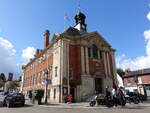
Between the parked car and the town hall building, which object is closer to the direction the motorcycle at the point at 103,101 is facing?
the parked car

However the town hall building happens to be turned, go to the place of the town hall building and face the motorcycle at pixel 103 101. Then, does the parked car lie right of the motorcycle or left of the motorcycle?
right

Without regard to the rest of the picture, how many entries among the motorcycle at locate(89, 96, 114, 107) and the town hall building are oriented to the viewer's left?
1

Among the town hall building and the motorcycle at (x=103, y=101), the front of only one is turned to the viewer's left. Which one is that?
the motorcycle

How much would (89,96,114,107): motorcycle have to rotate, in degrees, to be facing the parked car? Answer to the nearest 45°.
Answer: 0° — it already faces it

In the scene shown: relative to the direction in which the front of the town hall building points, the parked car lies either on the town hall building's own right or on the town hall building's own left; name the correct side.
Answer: on the town hall building's own right

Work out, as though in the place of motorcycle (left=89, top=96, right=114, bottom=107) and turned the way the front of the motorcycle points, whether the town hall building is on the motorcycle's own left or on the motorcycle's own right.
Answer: on the motorcycle's own right

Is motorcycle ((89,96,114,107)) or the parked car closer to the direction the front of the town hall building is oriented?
the motorcycle

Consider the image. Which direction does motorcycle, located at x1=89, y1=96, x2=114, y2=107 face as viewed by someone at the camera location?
facing to the left of the viewer

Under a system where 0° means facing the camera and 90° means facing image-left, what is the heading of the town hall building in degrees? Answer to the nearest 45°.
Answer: approximately 315°
